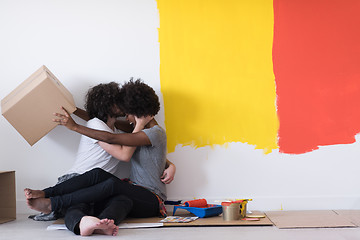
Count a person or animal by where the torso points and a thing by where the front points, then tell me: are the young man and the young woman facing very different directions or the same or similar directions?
very different directions
